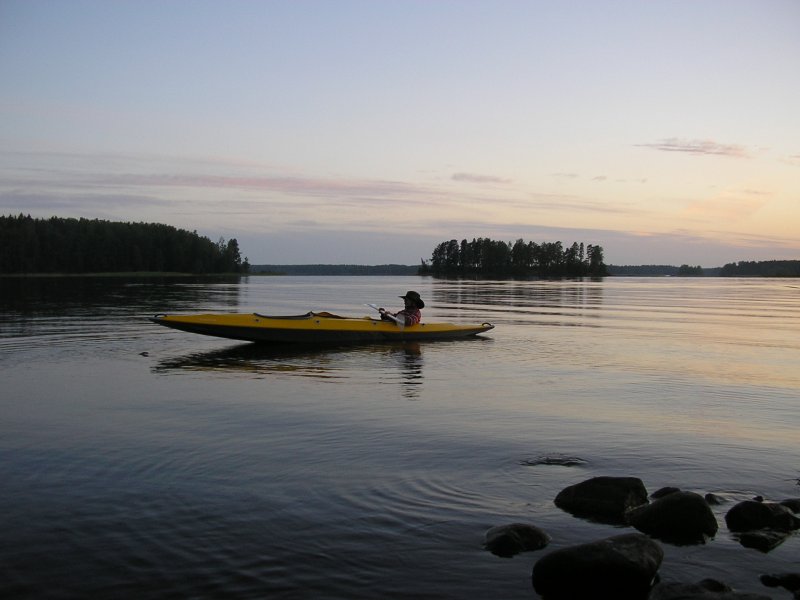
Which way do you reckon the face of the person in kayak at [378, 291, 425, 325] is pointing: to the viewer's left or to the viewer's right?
to the viewer's left

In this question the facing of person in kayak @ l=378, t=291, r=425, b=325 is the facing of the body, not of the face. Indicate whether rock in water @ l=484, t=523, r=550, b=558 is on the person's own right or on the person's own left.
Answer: on the person's own left

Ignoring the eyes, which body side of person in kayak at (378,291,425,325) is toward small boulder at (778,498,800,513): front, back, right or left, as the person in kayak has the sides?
left

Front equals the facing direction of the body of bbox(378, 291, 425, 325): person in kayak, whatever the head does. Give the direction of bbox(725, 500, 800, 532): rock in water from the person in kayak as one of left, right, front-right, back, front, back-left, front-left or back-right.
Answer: left

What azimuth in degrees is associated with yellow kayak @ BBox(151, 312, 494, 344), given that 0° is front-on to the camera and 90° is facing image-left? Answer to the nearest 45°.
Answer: approximately 90°

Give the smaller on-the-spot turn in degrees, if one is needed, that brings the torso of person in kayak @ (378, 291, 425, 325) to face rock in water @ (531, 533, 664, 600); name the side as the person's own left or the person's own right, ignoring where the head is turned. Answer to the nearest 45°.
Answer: approximately 90° to the person's own left

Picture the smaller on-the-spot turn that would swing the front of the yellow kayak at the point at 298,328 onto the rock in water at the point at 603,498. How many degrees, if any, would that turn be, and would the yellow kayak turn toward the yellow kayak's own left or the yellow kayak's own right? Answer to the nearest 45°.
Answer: approximately 90° to the yellow kayak's own left

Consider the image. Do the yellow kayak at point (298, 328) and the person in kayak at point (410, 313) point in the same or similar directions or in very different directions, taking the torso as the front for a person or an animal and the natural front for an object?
same or similar directions

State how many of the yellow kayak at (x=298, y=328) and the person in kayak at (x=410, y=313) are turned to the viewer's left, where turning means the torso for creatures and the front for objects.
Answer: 2

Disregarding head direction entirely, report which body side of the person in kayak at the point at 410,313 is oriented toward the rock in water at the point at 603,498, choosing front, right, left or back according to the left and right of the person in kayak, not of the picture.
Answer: left

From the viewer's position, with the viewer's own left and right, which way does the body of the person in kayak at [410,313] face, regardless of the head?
facing to the left of the viewer
